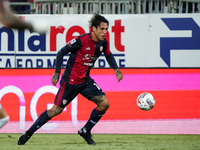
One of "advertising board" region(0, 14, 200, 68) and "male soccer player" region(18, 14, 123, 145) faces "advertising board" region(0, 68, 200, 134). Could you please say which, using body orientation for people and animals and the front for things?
"advertising board" region(0, 14, 200, 68)

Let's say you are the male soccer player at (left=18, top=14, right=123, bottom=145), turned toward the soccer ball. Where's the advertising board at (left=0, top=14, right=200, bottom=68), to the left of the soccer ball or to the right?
left

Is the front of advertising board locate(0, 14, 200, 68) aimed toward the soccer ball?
yes

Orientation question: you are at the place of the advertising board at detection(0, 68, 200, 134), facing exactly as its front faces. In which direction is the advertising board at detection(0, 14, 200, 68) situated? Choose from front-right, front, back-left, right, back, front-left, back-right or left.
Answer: back

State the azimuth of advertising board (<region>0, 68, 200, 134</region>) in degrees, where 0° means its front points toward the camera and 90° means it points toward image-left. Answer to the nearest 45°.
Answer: approximately 0°

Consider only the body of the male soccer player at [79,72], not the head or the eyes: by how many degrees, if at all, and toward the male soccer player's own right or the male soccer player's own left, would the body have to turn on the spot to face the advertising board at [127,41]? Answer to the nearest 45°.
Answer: approximately 135° to the male soccer player's own left

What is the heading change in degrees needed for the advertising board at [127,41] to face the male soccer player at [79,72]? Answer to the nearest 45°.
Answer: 0° — it already faces them

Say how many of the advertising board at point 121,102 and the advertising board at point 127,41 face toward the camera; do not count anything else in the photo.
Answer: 2

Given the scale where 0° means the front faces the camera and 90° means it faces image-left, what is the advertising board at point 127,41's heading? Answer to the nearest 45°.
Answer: approximately 0°

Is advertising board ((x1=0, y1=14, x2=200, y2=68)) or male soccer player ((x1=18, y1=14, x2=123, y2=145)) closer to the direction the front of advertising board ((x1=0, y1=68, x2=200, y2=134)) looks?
the male soccer player
